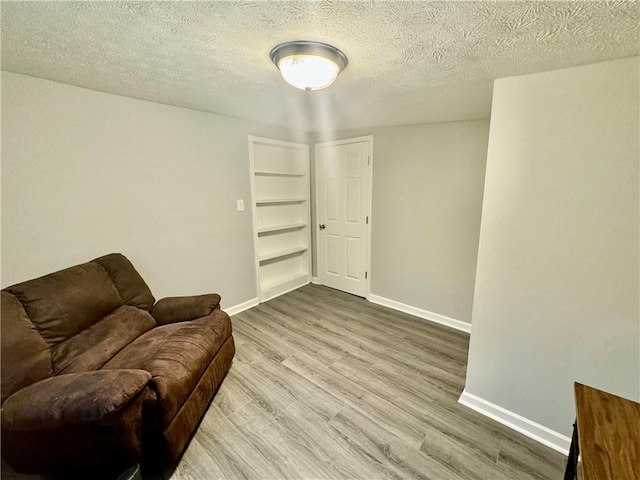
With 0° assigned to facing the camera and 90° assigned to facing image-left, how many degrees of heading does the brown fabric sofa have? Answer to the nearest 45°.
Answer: approximately 315°

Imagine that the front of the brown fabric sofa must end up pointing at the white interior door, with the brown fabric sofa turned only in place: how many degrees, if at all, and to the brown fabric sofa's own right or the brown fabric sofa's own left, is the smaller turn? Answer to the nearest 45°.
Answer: approximately 45° to the brown fabric sofa's own left

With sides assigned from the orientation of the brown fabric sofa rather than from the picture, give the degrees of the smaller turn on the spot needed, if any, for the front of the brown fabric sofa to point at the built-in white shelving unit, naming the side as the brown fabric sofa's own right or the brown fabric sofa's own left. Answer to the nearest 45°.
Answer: approximately 90° to the brown fabric sofa's own left

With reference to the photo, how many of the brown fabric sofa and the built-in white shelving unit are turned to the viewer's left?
0

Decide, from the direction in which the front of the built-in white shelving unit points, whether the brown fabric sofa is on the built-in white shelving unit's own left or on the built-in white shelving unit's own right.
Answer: on the built-in white shelving unit's own right

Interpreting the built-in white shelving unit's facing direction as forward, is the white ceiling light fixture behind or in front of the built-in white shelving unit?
in front

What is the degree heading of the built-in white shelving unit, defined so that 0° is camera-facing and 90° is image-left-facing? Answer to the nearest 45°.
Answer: approximately 315°
